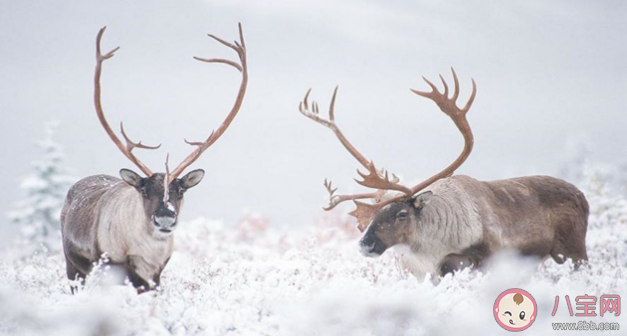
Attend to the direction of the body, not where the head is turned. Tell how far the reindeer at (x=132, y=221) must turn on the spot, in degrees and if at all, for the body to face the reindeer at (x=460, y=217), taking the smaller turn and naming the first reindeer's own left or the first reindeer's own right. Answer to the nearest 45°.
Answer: approximately 45° to the first reindeer's own left

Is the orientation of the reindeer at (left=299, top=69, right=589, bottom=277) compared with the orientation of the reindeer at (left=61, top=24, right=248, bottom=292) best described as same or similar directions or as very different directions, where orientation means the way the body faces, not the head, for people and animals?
very different directions

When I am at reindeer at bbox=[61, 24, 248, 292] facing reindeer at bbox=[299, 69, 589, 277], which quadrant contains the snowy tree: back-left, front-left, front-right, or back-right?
back-left

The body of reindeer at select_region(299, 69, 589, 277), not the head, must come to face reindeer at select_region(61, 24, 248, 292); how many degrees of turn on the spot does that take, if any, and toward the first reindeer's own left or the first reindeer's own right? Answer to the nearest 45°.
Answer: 0° — it already faces it

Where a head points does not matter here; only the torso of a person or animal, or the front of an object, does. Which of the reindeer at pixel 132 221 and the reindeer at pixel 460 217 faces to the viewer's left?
the reindeer at pixel 460 217

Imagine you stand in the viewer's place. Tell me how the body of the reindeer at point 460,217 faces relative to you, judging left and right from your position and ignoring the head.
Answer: facing to the left of the viewer

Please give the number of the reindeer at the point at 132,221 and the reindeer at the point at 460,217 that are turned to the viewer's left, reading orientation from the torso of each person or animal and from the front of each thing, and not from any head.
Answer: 1
